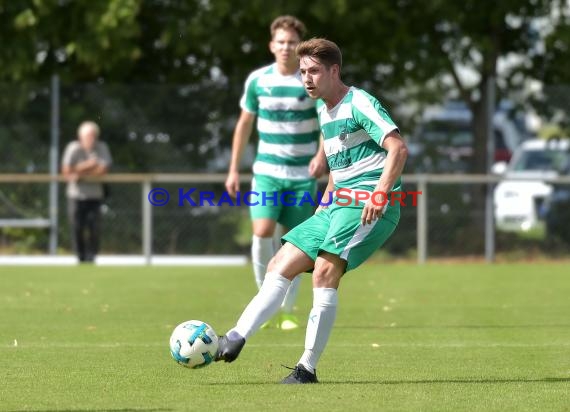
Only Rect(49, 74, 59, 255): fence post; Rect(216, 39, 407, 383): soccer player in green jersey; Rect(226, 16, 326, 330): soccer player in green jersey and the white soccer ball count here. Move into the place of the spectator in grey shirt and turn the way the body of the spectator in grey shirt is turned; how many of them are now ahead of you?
3

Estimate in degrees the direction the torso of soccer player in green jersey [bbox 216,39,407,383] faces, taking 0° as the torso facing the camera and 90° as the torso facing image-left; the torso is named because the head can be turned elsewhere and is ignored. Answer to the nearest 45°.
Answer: approximately 45°

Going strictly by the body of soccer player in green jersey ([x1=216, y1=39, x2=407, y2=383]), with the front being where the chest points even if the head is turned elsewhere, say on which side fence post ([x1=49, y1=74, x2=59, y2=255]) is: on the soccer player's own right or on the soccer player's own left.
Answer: on the soccer player's own right

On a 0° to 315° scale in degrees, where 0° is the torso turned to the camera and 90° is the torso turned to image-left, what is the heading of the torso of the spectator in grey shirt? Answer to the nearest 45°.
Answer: approximately 0°

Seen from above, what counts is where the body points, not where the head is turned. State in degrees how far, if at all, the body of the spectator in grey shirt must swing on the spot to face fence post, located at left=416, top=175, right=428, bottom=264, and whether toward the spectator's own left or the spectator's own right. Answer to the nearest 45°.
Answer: approximately 90° to the spectator's own left

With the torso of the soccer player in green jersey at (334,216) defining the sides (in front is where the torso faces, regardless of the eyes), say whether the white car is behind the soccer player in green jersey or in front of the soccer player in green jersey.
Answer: behind

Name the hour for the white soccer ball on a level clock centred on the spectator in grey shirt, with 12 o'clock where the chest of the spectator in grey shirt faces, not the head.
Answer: The white soccer ball is roughly at 12 o'clock from the spectator in grey shirt.

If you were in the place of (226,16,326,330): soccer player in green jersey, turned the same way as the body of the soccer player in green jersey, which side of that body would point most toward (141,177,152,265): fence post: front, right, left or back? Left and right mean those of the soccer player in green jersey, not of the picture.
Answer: back

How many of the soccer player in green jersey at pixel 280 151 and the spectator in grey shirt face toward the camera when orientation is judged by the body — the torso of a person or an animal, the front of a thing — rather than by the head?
2

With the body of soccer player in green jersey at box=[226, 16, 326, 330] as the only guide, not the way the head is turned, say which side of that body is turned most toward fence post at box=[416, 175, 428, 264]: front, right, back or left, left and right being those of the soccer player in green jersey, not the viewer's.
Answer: back

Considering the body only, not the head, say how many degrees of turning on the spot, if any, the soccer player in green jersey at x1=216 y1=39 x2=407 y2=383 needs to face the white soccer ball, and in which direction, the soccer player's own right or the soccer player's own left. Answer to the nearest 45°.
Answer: approximately 45° to the soccer player's own right
